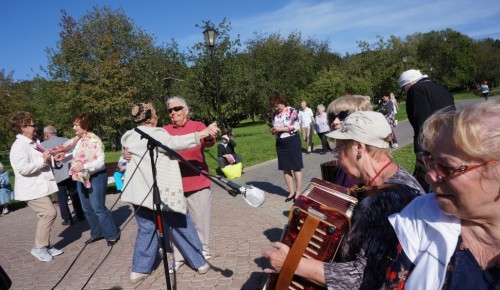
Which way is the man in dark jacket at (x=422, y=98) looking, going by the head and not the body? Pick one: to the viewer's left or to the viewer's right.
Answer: to the viewer's left

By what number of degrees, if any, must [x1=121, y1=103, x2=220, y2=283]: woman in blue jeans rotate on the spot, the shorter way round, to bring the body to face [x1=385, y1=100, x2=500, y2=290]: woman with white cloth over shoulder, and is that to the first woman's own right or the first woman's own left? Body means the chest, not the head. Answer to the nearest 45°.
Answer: approximately 90° to the first woman's own right

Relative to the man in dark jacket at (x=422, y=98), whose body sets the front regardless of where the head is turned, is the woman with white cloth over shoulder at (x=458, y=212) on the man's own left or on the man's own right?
on the man's own left

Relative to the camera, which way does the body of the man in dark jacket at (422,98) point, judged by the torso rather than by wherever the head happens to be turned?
to the viewer's left

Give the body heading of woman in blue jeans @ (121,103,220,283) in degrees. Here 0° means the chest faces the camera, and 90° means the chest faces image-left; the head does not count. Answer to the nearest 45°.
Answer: approximately 225°

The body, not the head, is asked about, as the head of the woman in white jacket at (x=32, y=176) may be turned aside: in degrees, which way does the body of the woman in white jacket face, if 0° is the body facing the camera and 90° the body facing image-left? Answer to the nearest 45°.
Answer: approximately 270°

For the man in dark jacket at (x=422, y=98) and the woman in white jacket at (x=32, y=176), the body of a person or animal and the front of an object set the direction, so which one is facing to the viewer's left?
the man in dark jacket

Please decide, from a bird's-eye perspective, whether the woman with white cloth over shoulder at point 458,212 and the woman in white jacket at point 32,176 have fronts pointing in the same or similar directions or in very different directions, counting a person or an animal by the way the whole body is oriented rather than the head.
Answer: very different directions
